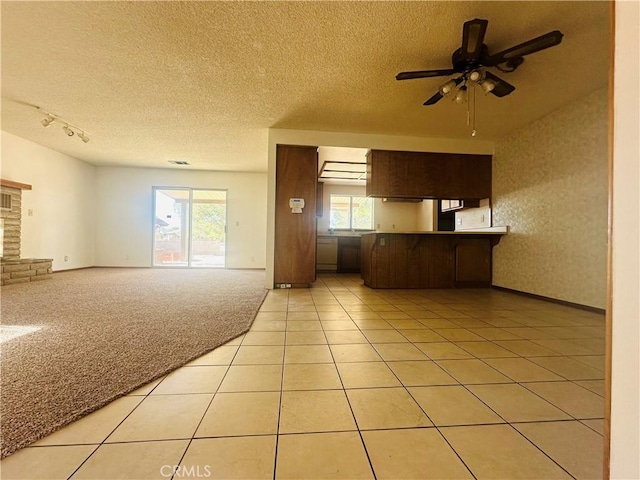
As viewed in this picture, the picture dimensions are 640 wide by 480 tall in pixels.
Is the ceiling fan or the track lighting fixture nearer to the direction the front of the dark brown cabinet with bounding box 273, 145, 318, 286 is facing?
the ceiling fan

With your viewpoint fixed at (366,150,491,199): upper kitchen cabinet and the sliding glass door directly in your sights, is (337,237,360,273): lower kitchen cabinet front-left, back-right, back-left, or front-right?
front-right

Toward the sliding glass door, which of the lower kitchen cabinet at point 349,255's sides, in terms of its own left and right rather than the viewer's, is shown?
right

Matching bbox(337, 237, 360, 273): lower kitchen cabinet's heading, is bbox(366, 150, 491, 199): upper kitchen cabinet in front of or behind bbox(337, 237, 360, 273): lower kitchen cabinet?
in front

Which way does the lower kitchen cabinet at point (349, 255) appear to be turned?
toward the camera

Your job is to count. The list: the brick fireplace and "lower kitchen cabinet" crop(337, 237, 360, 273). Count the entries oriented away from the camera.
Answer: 0

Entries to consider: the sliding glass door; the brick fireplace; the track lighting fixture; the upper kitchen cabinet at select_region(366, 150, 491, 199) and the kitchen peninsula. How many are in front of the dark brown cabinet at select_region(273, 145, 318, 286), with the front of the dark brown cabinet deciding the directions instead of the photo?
2
